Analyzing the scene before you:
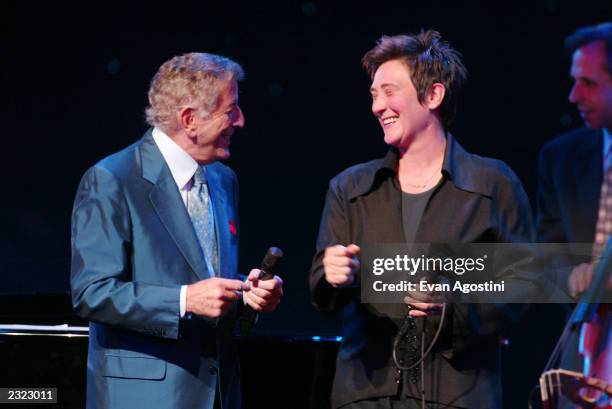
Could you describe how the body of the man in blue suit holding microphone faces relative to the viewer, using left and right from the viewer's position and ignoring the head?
facing the viewer and to the right of the viewer

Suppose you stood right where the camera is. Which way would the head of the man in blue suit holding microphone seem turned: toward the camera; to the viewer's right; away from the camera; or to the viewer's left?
to the viewer's right

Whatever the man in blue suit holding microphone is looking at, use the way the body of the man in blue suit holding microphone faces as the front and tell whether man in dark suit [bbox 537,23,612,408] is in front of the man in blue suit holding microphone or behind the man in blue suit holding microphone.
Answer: in front
